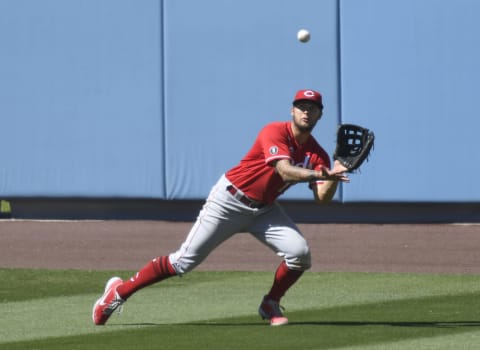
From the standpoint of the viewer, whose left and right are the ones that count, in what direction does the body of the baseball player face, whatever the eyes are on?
facing the viewer and to the right of the viewer

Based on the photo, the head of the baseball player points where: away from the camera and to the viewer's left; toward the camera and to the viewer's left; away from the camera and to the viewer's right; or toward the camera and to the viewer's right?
toward the camera and to the viewer's right
